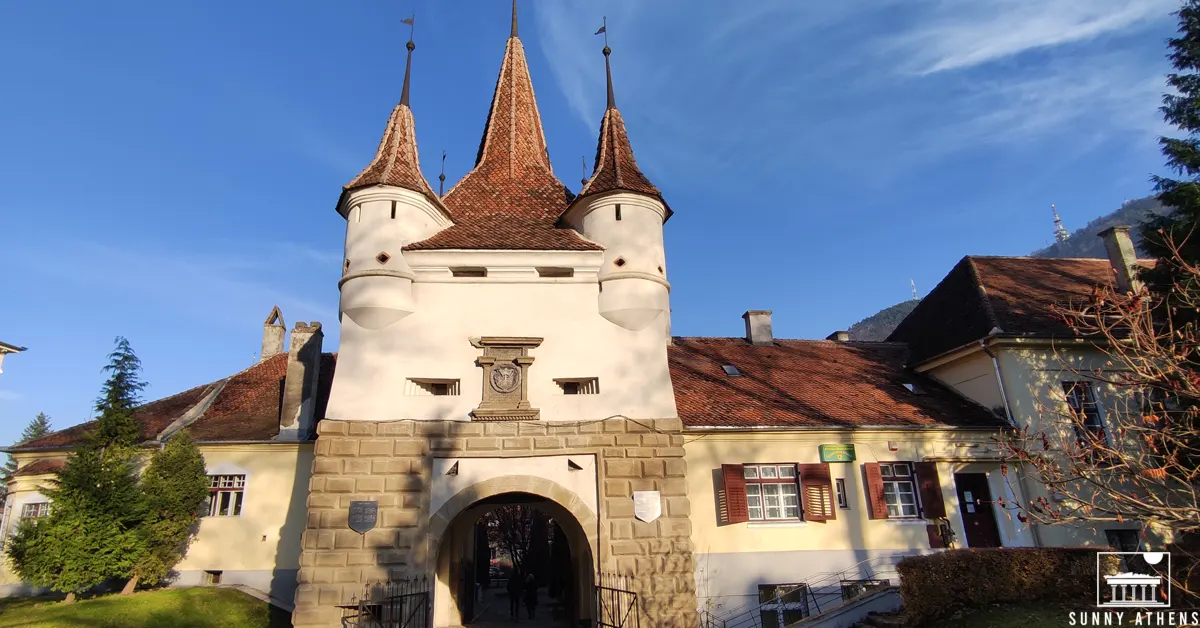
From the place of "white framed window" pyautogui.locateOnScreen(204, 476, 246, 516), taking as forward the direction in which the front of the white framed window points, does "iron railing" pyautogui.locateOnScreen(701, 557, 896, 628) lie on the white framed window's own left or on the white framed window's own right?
on the white framed window's own left

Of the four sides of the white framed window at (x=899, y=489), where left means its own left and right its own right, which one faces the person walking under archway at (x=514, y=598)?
right

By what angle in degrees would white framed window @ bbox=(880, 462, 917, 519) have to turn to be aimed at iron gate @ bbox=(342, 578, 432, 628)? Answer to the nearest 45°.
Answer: approximately 45° to its right

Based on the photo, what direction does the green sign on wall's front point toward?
toward the camera

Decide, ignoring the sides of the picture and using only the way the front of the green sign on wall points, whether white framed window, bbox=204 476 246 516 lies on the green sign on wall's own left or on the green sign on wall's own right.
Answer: on the green sign on wall's own right

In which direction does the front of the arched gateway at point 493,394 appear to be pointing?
toward the camera

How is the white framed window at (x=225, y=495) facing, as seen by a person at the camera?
facing the viewer

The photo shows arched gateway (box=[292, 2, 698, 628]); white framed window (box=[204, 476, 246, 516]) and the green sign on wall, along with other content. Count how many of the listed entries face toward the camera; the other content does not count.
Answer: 3

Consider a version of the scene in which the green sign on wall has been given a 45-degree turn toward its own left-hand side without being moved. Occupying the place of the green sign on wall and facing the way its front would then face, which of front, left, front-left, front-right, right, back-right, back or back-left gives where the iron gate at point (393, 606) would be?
right

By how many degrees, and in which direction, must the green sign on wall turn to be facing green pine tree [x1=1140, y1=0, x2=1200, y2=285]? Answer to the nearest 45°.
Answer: approximately 90° to its left

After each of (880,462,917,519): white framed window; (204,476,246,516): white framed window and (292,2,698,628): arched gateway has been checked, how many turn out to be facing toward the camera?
3
